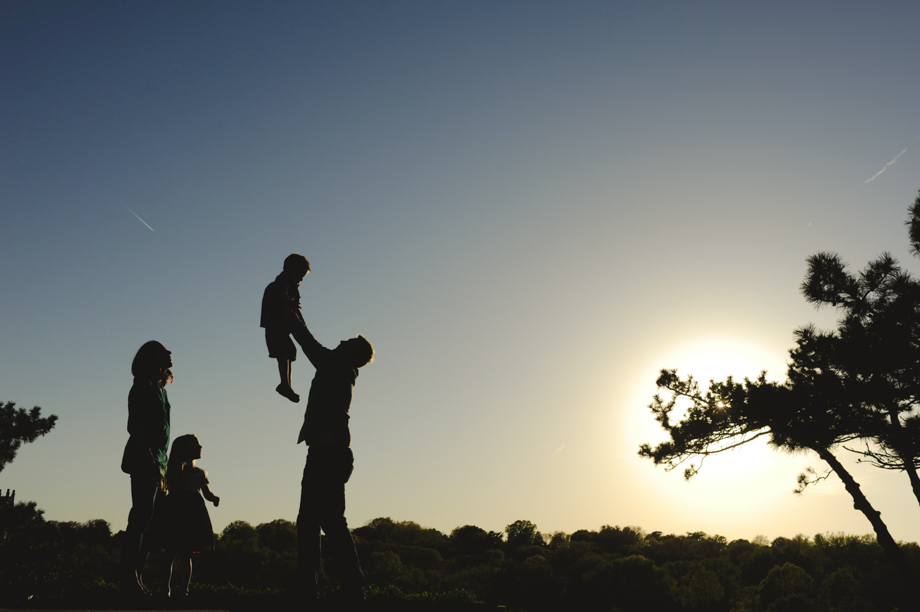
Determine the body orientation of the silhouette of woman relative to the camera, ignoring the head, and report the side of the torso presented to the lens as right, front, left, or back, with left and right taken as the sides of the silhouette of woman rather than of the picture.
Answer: right

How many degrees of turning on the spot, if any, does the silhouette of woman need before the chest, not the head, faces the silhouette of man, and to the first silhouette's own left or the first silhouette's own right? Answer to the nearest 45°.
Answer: approximately 45° to the first silhouette's own right

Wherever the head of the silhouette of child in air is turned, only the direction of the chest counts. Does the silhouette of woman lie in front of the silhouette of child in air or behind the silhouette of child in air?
behind

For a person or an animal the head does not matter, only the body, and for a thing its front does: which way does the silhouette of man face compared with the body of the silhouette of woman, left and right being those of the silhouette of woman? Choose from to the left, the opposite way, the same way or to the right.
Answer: the opposite way

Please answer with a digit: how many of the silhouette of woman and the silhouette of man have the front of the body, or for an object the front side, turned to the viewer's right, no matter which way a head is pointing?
1

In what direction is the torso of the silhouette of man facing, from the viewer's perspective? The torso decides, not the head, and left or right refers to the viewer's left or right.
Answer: facing to the left of the viewer

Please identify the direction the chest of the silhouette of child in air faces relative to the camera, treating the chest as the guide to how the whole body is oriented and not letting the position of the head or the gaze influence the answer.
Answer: to the viewer's right
